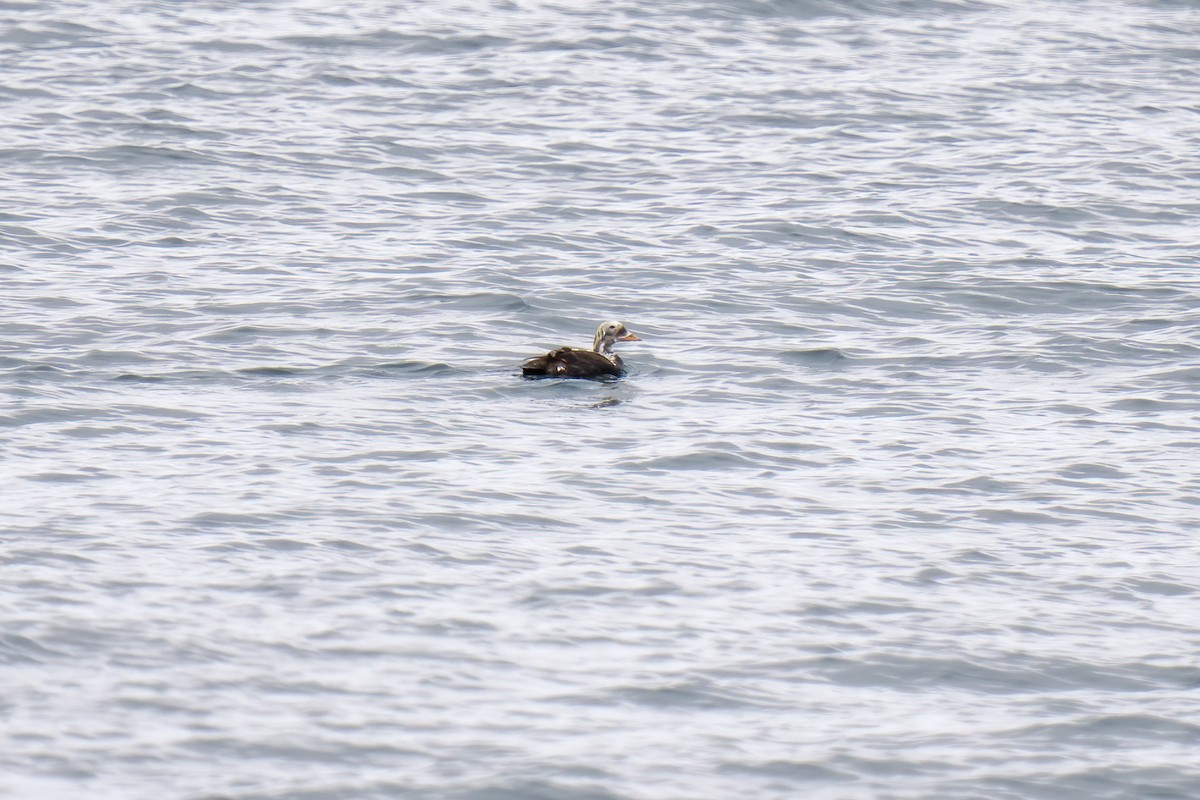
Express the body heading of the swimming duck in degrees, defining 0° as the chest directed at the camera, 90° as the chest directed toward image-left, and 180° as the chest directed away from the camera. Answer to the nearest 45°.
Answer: approximately 270°
